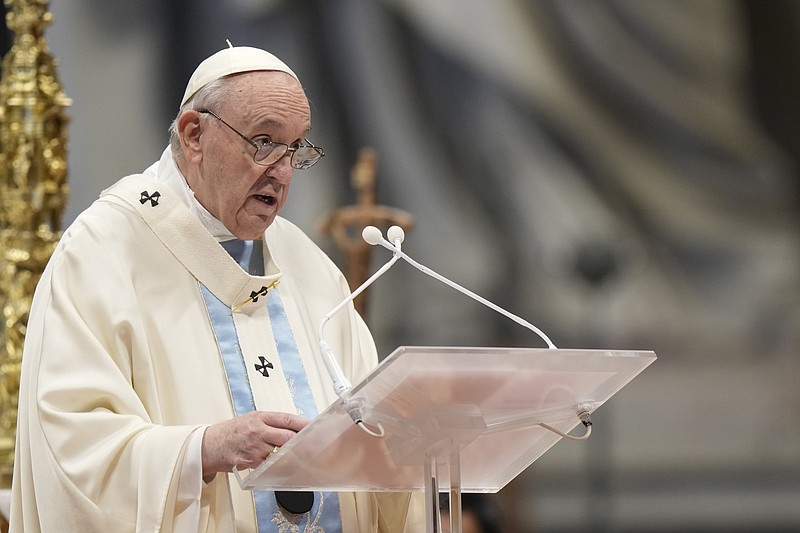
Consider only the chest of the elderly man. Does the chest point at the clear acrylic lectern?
yes

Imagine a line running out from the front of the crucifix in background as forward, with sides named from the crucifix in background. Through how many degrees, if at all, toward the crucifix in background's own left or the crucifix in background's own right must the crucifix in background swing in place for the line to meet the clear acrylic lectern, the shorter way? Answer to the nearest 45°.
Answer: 0° — it already faces it

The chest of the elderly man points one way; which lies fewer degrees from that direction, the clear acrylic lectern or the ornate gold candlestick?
the clear acrylic lectern

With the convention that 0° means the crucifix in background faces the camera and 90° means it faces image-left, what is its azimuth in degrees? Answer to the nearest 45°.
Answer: approximately 0°

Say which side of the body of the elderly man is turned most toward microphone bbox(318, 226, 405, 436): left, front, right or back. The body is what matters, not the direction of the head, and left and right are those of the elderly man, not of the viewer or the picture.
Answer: front
